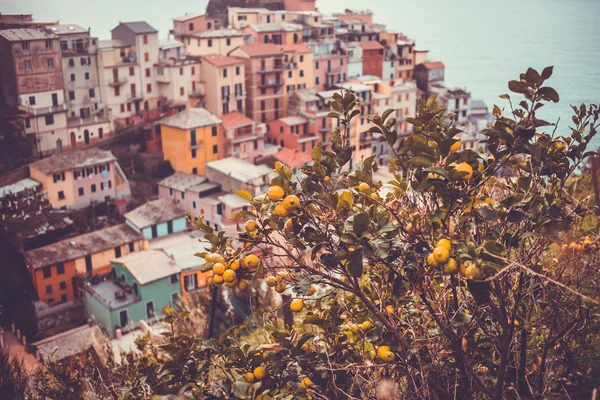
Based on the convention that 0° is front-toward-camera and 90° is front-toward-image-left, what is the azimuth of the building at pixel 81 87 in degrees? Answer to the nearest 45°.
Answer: approximately 0°

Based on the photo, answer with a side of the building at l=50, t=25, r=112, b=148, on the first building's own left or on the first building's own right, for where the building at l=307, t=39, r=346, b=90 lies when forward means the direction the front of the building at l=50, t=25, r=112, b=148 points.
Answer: on the first building's own left

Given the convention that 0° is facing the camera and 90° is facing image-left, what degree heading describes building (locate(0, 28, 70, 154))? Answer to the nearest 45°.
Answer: approximately 0°

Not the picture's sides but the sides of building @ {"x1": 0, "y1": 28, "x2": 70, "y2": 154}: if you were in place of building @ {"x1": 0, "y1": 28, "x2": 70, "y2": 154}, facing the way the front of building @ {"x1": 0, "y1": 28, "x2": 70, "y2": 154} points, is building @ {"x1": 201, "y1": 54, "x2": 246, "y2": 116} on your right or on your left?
on your left

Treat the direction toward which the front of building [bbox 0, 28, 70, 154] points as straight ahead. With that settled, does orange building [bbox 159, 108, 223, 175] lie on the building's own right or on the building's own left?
on the building's own left

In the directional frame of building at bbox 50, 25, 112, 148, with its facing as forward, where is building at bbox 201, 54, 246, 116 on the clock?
building at bbox 201, 54, 246, 116 is roughly at 9 o'clock from building at bbox 50, 25, 112, 148.

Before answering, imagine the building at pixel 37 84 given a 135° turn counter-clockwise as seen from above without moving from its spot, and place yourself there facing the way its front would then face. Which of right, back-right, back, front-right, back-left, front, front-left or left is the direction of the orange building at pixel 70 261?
back-right

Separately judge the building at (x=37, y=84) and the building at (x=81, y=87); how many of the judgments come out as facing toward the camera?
2

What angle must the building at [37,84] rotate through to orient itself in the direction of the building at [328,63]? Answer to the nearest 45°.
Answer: approximately 90° to its left

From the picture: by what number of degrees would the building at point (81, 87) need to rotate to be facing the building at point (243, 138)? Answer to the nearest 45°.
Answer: approximately 90° to its left
